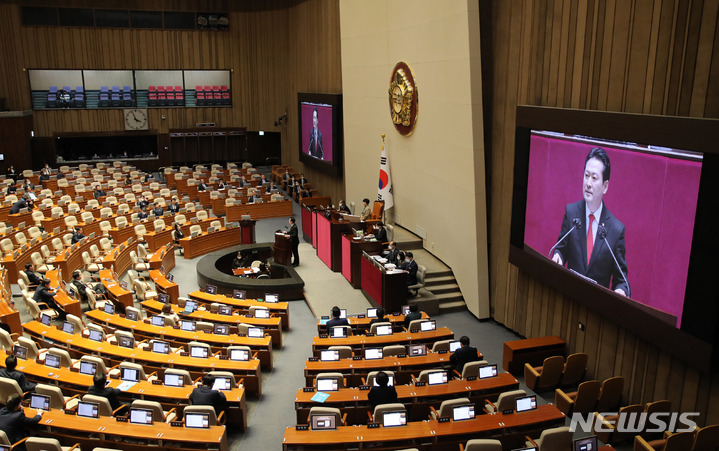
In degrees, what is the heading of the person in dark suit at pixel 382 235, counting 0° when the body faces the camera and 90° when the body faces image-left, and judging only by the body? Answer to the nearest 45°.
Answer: approximately 90°

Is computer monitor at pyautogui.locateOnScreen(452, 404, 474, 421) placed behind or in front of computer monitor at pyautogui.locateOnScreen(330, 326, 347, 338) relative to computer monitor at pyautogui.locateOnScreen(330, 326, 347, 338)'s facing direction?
in front

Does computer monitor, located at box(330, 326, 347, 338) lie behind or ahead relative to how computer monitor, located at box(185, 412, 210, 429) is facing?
behind

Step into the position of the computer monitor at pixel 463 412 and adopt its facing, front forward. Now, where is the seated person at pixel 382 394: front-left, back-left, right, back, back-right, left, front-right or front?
right

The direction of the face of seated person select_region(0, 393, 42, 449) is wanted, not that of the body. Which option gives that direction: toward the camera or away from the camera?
away from the camera

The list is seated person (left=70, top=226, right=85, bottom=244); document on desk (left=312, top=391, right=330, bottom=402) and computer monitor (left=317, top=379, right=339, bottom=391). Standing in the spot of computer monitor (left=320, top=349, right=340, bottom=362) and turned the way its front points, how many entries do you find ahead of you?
2

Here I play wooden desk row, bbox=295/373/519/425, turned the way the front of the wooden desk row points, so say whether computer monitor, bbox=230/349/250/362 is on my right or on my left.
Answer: on my right

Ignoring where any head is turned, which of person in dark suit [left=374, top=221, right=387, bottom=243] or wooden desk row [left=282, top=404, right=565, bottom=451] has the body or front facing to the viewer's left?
the person in dark suit

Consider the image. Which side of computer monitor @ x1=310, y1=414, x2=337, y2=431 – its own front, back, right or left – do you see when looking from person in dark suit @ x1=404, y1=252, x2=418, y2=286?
back

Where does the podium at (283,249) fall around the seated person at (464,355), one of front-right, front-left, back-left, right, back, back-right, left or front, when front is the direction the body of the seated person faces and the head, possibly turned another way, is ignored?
front

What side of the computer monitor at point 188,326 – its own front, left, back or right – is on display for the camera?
front

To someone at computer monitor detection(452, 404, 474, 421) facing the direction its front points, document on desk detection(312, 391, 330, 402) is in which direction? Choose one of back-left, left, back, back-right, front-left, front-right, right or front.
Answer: right

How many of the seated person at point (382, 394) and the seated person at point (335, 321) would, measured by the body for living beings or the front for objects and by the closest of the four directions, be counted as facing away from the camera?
2
